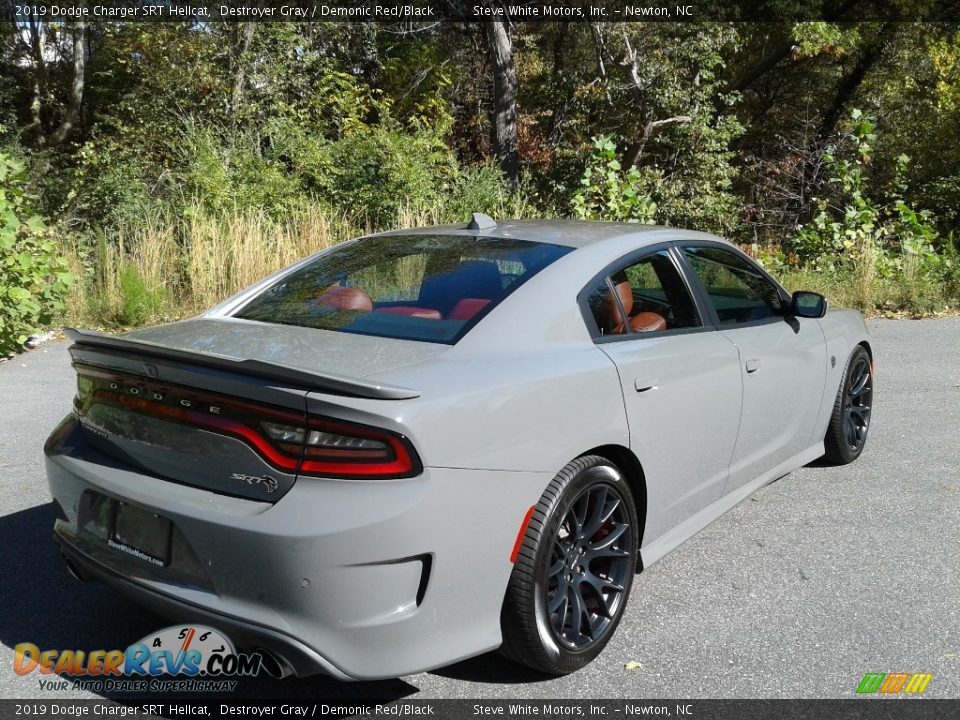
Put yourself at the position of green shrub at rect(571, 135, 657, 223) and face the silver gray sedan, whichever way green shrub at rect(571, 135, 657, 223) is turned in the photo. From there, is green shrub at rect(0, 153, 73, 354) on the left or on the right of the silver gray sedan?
right

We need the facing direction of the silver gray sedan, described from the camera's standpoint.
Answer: facing away from the viewer and to the right of the viewer

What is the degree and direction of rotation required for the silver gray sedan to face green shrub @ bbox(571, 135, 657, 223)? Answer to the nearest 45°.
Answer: approximately 45° to its left

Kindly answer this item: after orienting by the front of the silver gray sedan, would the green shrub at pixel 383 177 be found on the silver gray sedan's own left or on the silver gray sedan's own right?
on the silver gray sedan's own left

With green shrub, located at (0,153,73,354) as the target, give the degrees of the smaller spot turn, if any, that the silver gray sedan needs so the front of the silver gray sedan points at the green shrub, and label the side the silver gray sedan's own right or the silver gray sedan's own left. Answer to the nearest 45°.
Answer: approximately 90° to the silver gray sedan's own left
